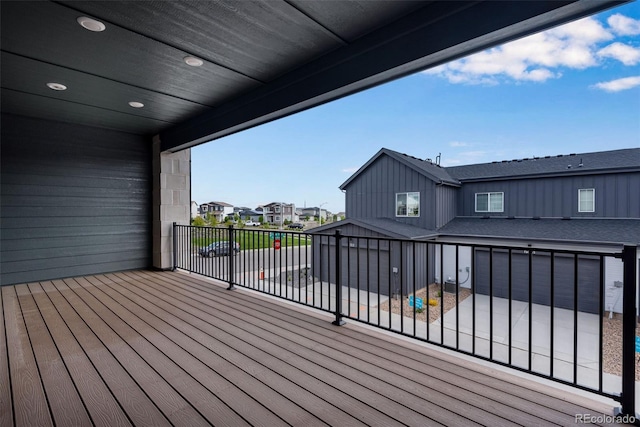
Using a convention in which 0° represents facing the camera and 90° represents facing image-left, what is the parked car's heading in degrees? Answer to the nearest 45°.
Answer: approximately 90°

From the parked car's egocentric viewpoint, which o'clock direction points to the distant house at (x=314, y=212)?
The distant house is roughly at 4 o'clock from the parked car.

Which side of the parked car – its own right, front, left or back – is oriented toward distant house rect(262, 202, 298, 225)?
right

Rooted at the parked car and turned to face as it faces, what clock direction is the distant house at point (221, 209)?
The distant house is roughly at 3 o'clock from the parked car.

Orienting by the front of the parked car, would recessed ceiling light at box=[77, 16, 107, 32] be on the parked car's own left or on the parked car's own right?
on the parked car's own left

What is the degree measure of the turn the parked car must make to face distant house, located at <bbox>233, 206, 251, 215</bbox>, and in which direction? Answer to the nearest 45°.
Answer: approximately 90° to its right

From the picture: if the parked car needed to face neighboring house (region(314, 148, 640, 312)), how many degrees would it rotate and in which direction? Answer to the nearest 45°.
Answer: approximately 180°
